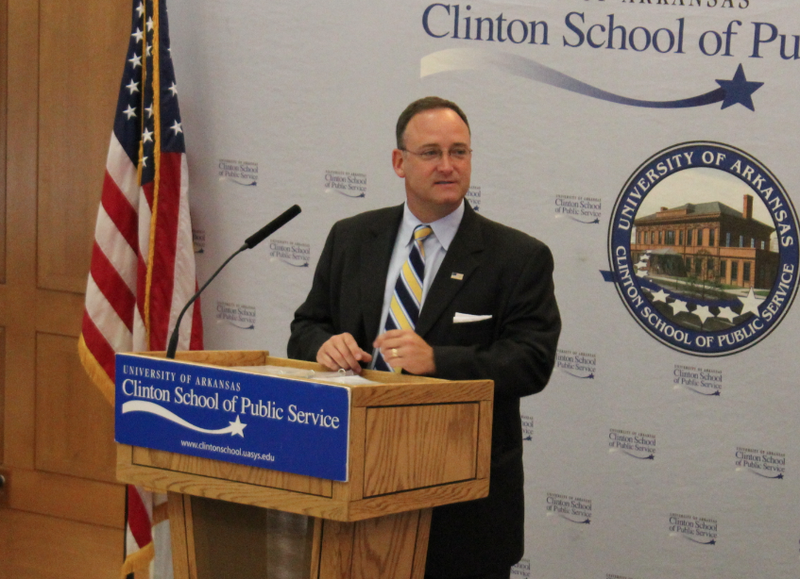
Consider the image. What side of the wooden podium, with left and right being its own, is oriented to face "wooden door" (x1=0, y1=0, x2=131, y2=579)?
right

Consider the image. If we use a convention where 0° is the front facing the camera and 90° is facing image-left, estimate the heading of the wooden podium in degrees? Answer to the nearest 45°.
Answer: approximately 45°

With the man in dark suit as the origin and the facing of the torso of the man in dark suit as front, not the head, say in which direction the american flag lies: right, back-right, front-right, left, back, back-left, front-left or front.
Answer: right

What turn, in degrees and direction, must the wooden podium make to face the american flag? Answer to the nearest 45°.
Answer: approximately 135° to its right
